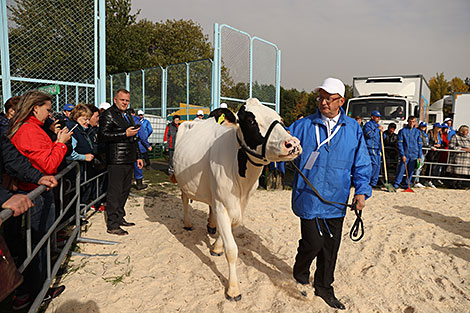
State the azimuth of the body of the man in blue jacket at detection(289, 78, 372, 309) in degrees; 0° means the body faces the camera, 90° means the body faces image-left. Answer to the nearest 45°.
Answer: approximately 0°

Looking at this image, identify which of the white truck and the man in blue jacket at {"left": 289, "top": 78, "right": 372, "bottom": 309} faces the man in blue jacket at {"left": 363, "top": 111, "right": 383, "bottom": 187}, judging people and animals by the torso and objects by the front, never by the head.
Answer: the white truck

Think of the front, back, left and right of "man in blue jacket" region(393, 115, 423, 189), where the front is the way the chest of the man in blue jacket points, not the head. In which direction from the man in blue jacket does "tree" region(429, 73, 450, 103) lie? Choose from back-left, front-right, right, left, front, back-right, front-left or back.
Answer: back

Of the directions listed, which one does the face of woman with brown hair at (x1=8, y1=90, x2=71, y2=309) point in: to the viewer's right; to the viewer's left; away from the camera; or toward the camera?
to the viewer's right

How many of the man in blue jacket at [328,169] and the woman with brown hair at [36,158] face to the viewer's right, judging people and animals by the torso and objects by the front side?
1

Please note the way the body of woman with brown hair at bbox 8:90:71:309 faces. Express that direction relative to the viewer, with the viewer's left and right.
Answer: facing to the right of the viewer

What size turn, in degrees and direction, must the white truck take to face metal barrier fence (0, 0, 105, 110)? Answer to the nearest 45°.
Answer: approximately 45° to its right

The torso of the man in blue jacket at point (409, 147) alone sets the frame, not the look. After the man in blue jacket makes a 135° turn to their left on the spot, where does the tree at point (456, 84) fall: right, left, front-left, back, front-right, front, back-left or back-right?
front-left

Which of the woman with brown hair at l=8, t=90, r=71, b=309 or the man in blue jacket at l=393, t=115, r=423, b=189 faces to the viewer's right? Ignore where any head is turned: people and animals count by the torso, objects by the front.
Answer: the woman with brown hair
